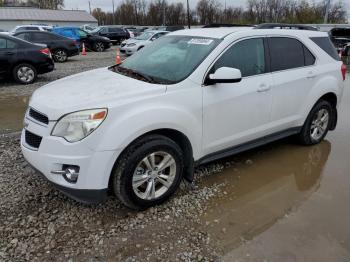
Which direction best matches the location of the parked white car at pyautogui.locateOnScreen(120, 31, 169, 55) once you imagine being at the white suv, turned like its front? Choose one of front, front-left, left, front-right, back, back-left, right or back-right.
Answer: back-right

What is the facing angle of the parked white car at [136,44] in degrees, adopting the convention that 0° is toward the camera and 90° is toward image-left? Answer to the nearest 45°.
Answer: approximately 45°

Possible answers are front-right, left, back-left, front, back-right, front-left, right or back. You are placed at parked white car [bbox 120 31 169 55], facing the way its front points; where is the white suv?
front-left

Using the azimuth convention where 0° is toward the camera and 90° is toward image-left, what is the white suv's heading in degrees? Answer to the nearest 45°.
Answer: approximately 45°

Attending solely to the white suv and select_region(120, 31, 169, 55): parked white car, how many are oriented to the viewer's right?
0
